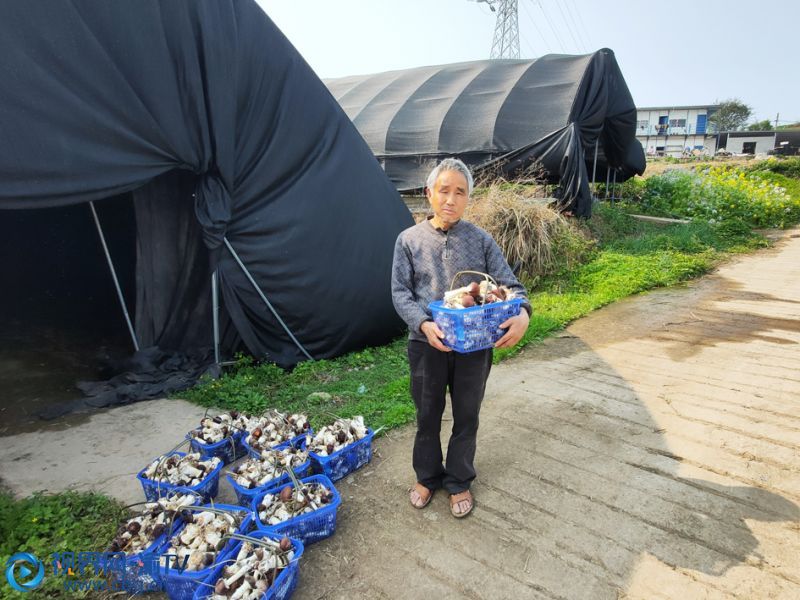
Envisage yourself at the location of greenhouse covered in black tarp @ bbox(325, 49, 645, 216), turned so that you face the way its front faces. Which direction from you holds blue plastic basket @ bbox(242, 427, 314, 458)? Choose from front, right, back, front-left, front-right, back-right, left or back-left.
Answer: front-right

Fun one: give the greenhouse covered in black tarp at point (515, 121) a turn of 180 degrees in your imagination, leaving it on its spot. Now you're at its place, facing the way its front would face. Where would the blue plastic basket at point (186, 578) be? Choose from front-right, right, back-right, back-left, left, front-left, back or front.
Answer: back-left

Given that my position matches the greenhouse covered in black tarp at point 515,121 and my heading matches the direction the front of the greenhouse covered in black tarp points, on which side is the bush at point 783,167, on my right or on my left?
on my left

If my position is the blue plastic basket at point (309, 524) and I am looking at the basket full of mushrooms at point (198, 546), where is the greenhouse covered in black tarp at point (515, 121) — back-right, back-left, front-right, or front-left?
back-right

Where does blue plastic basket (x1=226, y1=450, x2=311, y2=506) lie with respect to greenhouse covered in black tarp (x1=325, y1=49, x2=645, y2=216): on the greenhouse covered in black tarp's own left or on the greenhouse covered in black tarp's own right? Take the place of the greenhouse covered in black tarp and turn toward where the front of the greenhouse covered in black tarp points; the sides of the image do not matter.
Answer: on the greenhouse covered in black tarp's own right

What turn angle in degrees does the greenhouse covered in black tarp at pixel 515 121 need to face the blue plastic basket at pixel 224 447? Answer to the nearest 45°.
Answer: approximately 45° to its right

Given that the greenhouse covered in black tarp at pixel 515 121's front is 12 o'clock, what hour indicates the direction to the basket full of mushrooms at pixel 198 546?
The basket full of mushrooms is roughly at 2 o'clock from the greenhouse covered in black tarp.

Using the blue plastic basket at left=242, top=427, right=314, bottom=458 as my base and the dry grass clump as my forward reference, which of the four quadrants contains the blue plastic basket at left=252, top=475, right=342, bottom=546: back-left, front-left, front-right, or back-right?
back-right

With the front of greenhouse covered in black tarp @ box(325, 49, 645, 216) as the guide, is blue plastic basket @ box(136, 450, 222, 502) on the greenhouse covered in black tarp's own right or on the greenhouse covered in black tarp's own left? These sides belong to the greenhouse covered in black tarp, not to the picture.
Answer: on the greenhouse covered in black tarp's own right

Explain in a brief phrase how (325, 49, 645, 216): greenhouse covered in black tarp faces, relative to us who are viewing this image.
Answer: facing the viewer and to the right of the viewer

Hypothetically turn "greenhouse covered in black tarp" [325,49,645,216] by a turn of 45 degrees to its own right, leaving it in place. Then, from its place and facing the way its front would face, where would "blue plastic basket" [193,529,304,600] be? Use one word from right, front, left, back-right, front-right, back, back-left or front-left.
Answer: front
